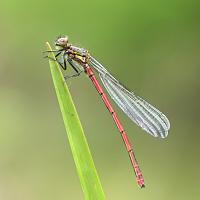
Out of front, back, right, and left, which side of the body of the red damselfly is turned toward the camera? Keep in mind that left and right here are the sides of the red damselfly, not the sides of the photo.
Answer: left
